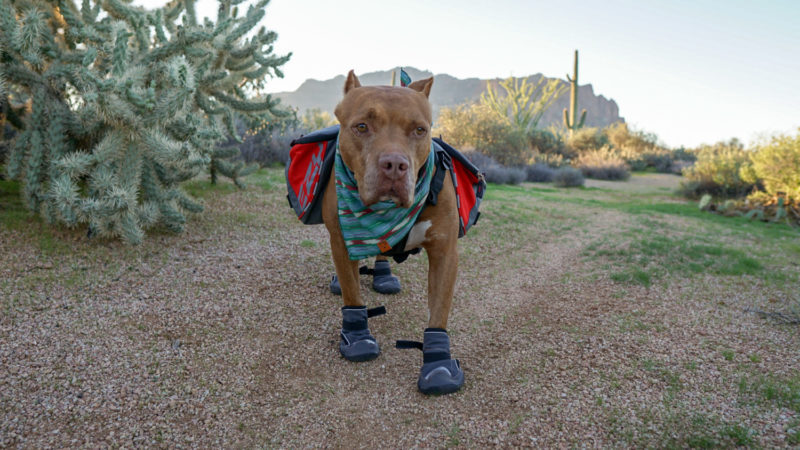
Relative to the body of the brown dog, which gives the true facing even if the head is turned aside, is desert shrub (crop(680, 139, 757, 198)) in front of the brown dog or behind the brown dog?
behind

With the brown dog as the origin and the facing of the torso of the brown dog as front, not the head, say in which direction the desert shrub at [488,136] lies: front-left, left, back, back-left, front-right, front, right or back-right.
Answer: back

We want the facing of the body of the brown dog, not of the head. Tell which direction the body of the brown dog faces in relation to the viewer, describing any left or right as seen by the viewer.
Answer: facing the viewer

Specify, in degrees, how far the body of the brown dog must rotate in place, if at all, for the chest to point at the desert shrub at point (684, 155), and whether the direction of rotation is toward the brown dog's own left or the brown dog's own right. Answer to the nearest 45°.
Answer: approximately 135° to the brown dog's own left

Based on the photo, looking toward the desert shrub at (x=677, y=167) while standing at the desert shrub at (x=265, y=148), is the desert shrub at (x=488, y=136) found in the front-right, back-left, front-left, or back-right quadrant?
front-left

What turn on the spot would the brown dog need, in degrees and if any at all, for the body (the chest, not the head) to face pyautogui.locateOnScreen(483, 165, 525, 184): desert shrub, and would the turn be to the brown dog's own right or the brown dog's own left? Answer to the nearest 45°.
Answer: approximately 180°

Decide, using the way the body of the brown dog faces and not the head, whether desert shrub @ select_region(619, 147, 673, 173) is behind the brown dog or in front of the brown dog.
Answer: behind

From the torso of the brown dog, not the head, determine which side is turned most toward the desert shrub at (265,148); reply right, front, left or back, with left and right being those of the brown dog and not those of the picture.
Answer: back

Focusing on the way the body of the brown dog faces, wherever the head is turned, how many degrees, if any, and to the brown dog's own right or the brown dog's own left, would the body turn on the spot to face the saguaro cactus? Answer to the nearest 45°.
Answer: approximately 180°

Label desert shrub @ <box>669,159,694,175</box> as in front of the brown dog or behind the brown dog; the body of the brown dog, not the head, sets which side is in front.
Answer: behind

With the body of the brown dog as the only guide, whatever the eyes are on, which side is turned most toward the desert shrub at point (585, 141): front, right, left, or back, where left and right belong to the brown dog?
back
